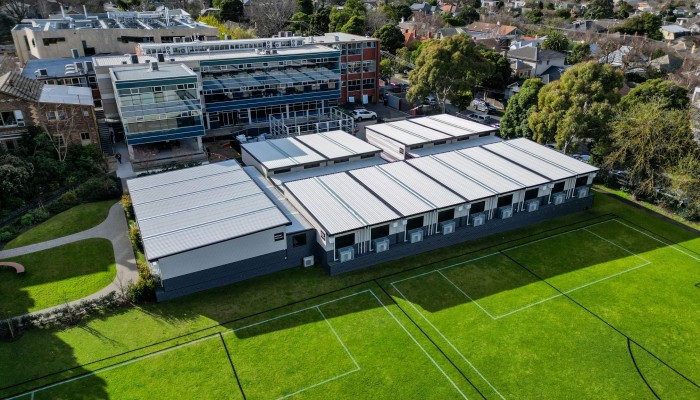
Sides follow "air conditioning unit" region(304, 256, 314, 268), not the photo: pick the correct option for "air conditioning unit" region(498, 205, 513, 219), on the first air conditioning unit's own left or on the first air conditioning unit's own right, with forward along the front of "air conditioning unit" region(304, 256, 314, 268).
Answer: on the first air conditioning unit's own left

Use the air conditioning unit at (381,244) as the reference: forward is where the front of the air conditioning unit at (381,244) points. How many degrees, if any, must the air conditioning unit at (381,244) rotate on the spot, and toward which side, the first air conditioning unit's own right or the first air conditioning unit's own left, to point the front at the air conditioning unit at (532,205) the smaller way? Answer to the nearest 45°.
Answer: approximately 90° to the first air conditioning unit's own left

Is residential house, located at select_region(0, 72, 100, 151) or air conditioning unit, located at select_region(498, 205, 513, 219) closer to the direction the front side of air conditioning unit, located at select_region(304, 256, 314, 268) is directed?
the air conditioning unit

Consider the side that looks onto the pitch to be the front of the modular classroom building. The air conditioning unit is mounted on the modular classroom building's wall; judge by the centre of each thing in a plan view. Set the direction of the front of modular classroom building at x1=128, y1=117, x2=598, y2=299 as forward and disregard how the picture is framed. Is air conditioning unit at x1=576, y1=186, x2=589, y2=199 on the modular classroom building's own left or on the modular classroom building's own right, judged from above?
on the modular classroom building's own left

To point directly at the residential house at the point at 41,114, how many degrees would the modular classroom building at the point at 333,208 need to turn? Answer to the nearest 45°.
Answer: approximately 180°

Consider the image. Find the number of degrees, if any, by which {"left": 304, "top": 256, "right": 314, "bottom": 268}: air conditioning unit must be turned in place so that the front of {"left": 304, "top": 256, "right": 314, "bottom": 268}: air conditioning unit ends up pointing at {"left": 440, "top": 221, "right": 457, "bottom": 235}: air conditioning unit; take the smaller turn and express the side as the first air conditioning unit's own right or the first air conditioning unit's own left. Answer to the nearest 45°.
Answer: approximately 45° to the first air conditioning unit's own left

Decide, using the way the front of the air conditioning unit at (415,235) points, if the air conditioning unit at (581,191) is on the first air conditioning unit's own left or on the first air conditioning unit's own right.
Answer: on the first air conditioning unit's own left

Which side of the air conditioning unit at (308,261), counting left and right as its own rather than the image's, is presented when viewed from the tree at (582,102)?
left

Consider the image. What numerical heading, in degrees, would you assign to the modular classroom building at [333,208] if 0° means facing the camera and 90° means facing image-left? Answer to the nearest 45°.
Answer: approximately 315°

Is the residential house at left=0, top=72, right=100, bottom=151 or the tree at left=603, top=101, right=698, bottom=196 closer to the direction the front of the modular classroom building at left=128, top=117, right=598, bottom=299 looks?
the tree

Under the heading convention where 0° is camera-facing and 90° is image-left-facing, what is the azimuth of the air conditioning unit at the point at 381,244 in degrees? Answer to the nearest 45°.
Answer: approximately 315°

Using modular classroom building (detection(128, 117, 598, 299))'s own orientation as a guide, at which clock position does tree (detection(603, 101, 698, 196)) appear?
The tree is roughly at 10 o'clock from the modular classroom building.

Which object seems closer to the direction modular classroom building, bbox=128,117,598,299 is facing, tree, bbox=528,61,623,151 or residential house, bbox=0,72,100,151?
the tree

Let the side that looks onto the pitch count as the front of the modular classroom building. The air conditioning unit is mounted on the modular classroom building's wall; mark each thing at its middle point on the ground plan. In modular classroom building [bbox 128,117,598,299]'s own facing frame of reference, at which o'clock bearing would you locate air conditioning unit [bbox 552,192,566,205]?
The air conditioning unit is roughly at 10 o'clock from the modular classroom building.

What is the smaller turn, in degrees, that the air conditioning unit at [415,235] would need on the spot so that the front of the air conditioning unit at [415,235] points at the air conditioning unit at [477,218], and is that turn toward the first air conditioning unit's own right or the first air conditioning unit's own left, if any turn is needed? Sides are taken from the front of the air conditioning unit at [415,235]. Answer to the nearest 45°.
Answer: approximately 90° to the first air conditioning unit's own left

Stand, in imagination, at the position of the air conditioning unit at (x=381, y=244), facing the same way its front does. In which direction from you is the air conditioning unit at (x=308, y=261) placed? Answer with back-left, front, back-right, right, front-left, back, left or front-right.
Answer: back-right
